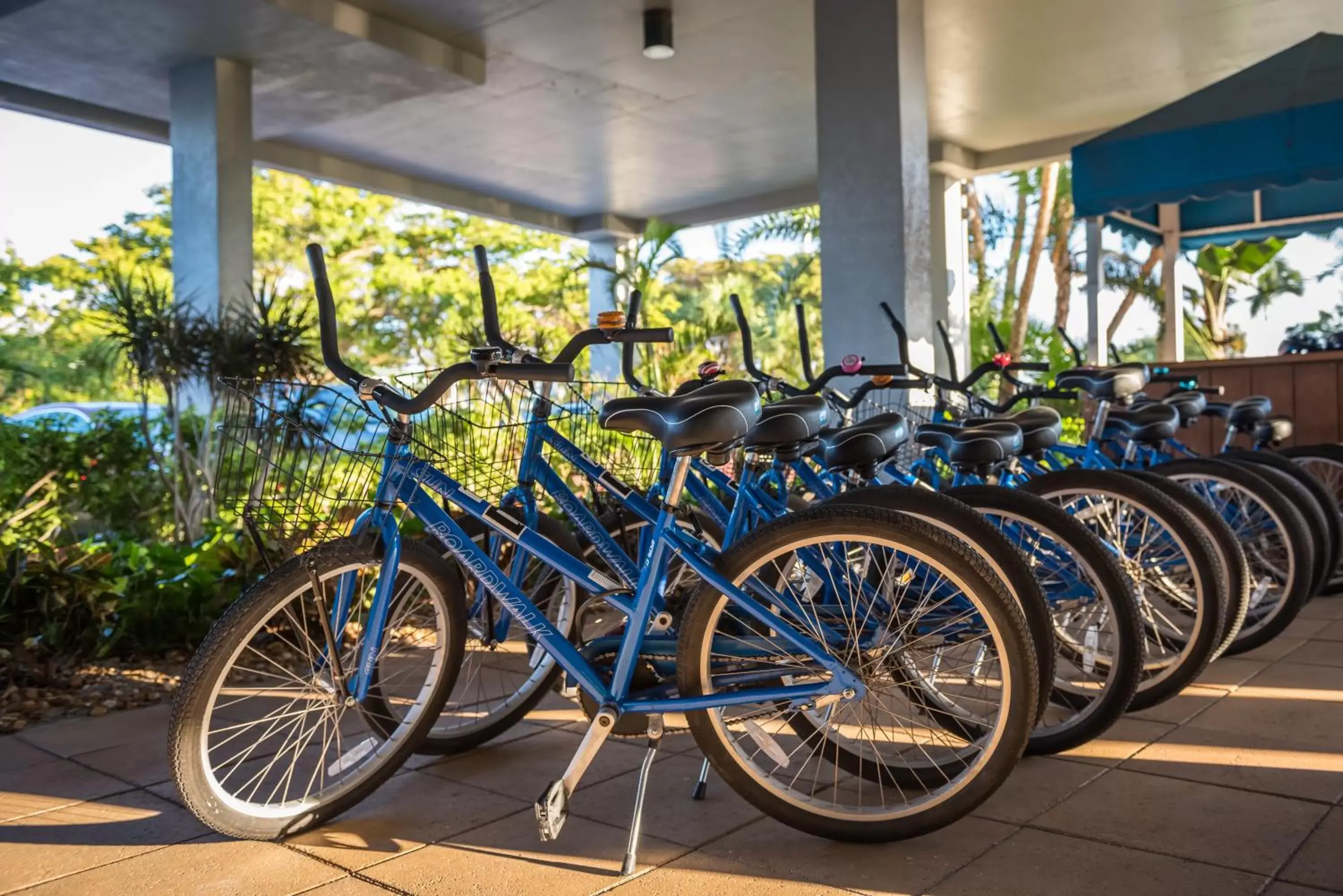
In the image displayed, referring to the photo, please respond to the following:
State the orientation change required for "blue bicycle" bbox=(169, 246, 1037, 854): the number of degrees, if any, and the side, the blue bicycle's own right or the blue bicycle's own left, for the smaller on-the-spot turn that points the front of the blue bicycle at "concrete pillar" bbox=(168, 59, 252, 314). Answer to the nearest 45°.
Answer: approximately 45° to the blue bicycle's own right

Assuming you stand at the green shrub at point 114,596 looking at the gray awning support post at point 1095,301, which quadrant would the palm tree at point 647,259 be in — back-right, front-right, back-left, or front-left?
front-left

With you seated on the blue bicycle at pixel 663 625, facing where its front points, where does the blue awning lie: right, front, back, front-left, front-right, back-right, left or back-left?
back-right

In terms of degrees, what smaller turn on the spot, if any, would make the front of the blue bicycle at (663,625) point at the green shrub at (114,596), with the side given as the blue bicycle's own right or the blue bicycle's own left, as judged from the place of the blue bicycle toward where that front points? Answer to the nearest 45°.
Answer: approximately 45° to the blue bicycle's own right

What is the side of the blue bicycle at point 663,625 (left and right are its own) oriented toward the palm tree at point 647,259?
right

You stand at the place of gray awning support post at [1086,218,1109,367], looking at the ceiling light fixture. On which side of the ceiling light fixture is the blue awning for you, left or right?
left

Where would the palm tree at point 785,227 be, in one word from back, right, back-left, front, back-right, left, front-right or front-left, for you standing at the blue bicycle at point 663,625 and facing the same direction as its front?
right

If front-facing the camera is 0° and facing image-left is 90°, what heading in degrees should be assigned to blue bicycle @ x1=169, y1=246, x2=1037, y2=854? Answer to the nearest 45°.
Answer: approximately 90°

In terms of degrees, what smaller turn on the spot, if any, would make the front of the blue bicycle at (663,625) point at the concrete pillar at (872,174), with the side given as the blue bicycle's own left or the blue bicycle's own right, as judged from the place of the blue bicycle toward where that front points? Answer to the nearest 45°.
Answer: approximately 90° to the blue bicycle's own right

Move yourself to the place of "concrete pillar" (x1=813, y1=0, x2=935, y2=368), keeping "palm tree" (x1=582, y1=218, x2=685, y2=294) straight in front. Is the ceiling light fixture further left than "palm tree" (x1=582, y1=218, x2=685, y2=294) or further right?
left

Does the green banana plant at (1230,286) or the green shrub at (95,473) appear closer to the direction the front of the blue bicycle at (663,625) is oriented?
the green shrub

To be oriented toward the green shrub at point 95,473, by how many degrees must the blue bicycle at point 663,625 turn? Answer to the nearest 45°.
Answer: approximately 45° to its right

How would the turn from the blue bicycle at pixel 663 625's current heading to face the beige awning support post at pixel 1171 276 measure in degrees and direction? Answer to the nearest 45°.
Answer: approximately 135° to its right
